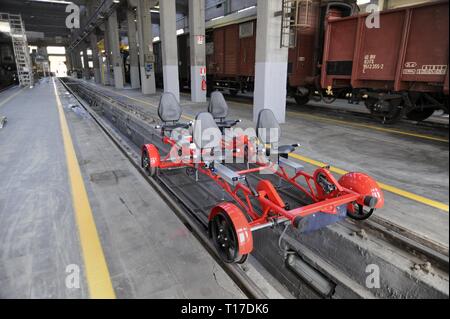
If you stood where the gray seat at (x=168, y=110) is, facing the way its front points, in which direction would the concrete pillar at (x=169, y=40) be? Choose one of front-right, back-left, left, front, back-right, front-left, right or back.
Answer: back-left

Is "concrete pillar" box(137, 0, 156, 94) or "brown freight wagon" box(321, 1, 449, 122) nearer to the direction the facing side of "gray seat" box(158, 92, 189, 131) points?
the brown freight wagon

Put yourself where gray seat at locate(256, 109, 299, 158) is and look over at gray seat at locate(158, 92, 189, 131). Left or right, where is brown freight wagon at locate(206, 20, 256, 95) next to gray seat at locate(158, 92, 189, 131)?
right

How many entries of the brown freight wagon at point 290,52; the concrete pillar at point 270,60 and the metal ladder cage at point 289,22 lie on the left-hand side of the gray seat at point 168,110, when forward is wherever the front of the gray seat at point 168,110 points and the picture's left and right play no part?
3

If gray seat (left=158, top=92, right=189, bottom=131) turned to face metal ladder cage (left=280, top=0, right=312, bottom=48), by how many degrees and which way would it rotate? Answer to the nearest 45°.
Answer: approximately 90° to its left

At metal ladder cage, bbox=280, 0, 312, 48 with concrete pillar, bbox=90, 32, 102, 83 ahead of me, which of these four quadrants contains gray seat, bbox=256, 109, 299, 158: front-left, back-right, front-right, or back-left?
back-left

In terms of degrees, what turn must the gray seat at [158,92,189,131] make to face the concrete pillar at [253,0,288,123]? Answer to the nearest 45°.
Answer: approximately 90° to its left

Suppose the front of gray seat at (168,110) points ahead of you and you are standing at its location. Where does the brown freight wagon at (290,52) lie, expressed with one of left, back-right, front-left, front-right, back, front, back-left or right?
left
